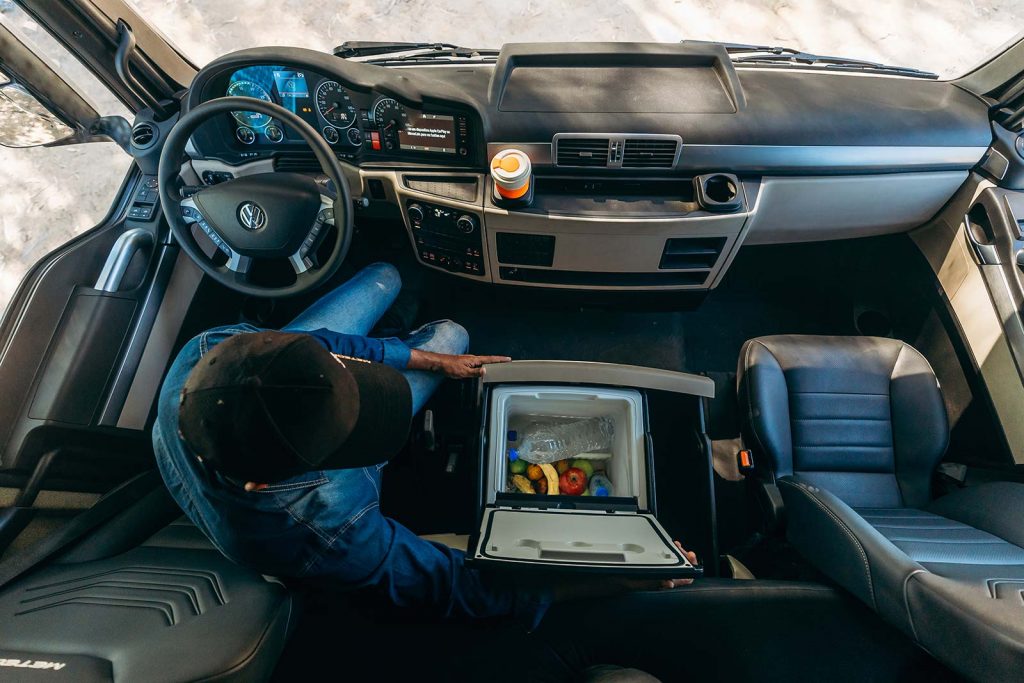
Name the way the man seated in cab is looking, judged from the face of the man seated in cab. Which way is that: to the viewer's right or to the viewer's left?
to the viewer's right

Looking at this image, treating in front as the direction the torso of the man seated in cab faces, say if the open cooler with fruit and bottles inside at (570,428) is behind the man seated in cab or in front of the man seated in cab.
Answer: in front
